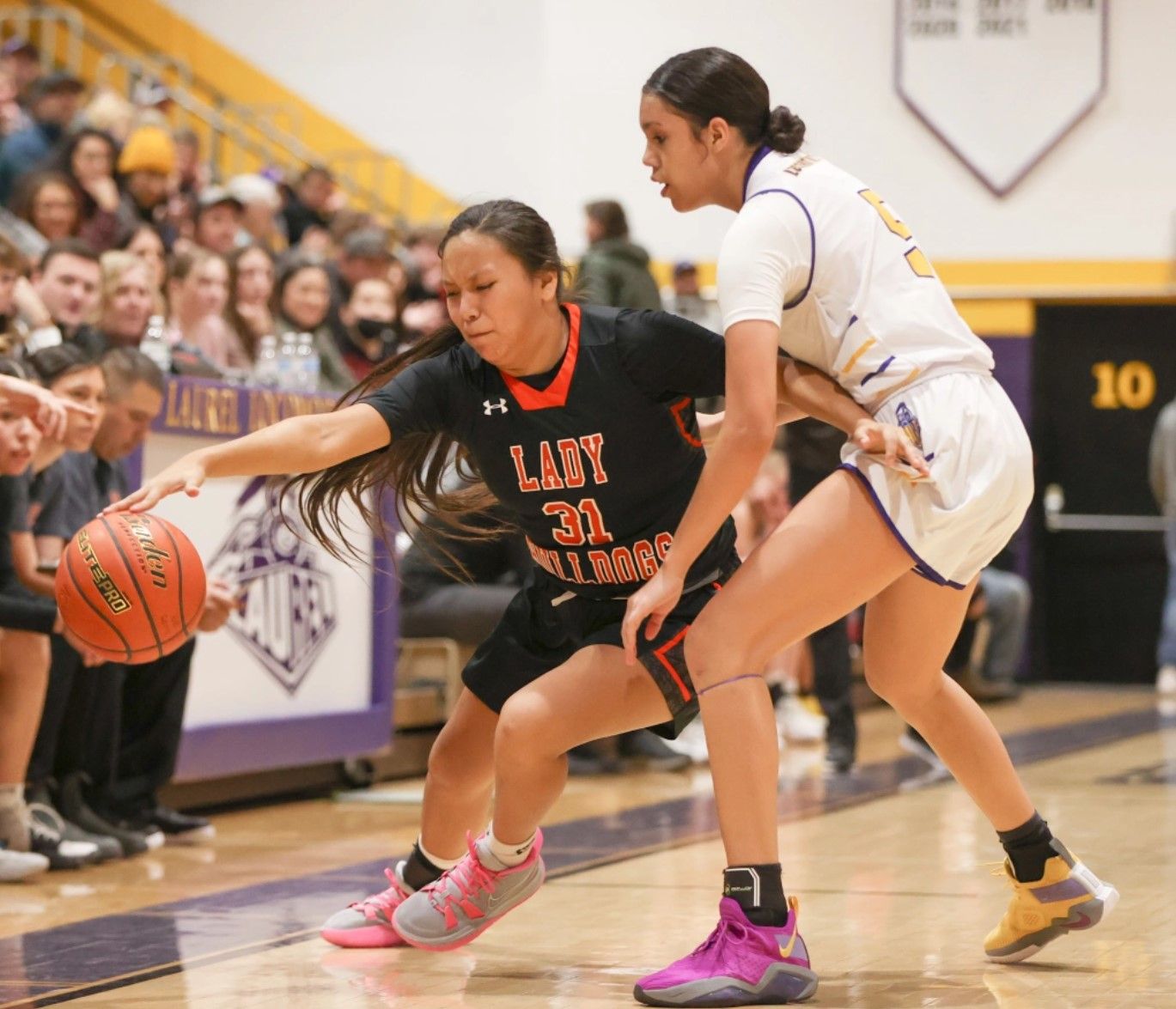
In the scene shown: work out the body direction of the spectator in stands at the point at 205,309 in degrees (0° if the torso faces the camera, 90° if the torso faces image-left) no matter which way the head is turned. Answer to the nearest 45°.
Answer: approximately 315°

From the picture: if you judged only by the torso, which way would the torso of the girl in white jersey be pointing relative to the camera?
to the viewer's left

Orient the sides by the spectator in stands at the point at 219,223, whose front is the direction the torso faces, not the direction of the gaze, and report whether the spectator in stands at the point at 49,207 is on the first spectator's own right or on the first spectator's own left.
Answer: on the first spectator's own right

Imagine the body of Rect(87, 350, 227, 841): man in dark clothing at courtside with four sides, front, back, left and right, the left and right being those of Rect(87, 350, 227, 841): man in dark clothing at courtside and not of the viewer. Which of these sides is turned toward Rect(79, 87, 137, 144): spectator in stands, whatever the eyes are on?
left

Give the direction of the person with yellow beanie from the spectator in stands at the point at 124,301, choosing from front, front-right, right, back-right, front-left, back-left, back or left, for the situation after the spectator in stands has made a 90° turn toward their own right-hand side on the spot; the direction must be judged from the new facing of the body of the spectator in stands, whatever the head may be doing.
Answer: back-right
